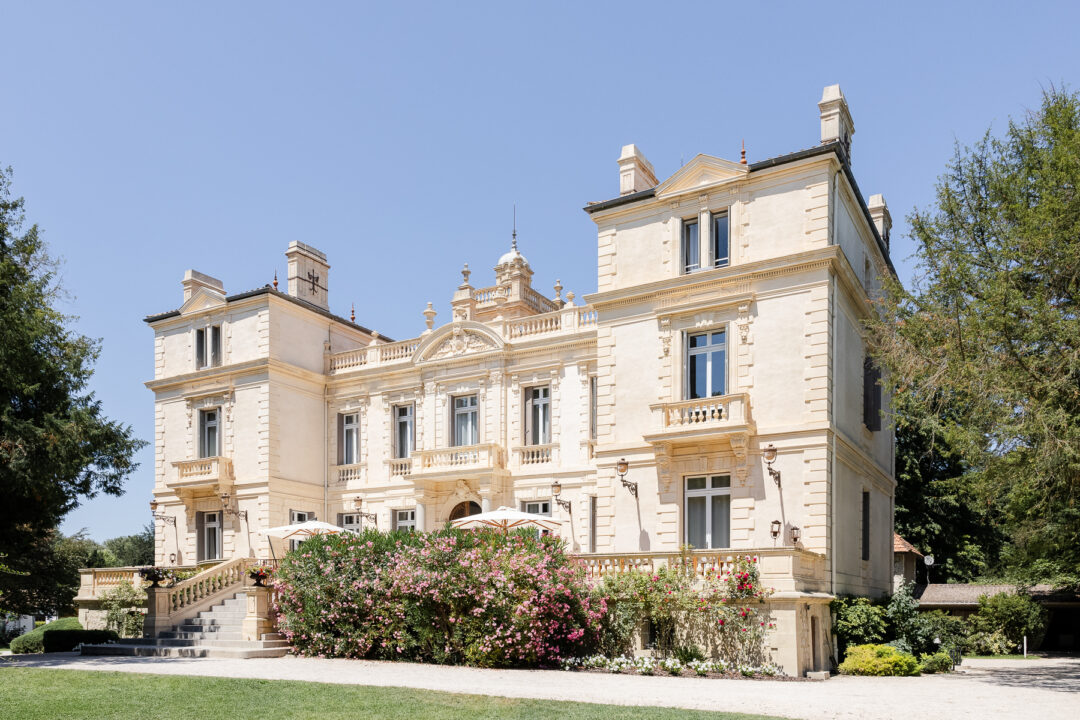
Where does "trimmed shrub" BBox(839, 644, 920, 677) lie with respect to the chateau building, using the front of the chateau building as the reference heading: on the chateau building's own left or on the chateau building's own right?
on the chateau building's own left

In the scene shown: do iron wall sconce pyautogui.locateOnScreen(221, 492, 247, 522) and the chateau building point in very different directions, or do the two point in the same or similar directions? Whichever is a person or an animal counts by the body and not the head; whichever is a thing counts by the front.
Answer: same or similar directions

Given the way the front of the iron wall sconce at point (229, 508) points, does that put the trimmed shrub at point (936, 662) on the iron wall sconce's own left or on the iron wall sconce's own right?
on the iron wall sconce's own left

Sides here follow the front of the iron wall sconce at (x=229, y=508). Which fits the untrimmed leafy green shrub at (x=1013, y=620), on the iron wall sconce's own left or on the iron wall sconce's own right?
on the iron wall sconce's own left

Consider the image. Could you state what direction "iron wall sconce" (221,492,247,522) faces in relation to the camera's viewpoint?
facing the viewer and to the left of the viewer

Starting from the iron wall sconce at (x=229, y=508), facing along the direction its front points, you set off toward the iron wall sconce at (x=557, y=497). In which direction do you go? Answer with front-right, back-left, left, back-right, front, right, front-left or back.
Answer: left

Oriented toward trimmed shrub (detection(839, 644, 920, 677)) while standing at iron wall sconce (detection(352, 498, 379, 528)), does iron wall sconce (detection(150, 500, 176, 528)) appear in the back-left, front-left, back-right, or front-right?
back-right

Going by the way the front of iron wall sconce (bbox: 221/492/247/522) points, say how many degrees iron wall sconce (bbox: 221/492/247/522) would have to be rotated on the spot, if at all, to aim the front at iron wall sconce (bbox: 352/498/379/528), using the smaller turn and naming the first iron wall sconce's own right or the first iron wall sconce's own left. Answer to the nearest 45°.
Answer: approximately 135° to the first iron wall sconce's own left
